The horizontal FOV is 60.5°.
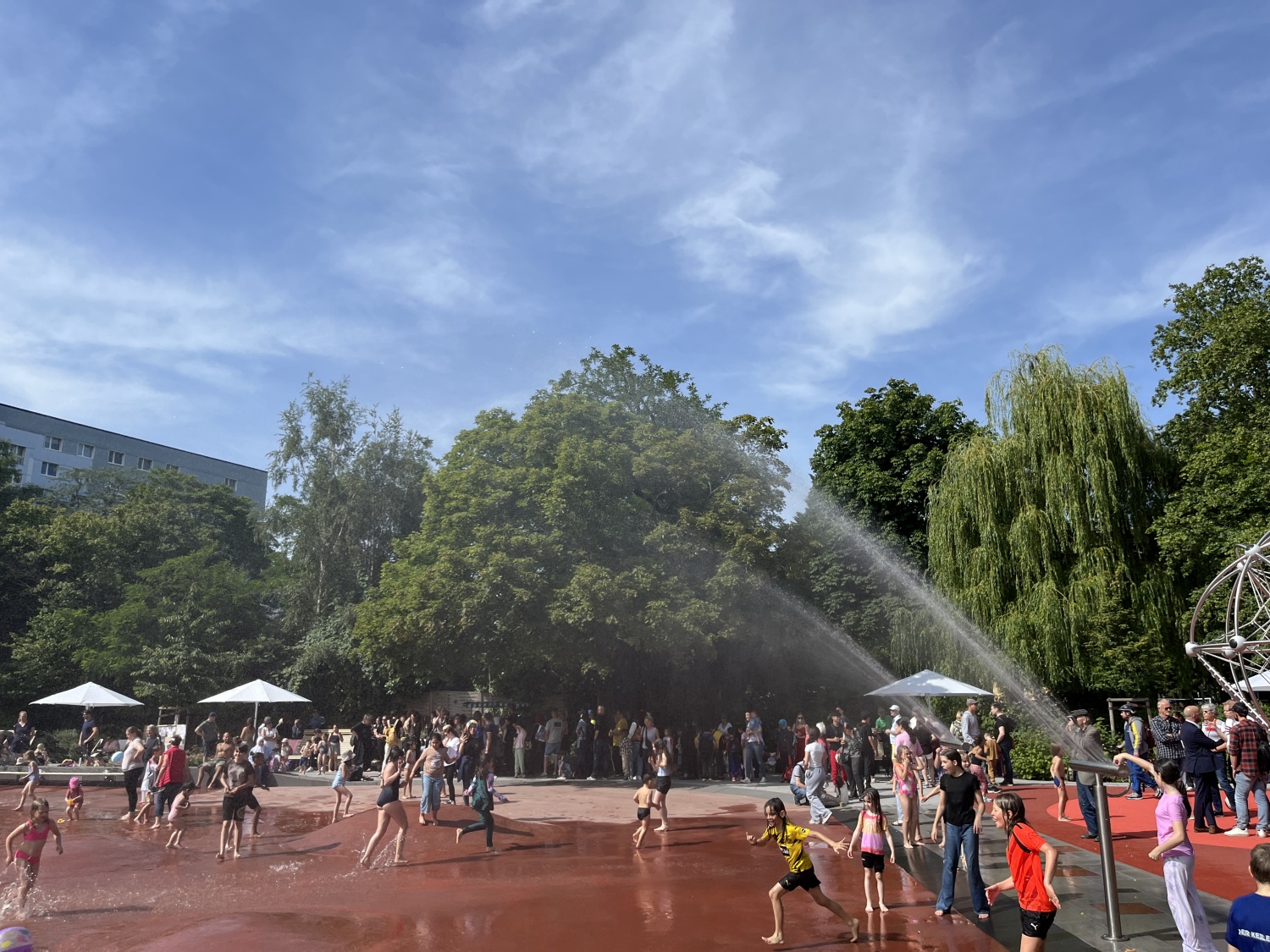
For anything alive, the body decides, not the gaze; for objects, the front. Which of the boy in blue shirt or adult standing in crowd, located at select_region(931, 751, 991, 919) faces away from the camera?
the boy in blue shirt

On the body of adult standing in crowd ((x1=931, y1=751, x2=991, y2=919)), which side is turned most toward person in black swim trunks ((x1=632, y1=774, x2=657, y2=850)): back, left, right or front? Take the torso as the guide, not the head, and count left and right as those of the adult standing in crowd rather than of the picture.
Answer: right

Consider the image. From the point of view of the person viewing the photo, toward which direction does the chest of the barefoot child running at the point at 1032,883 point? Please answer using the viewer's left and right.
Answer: facing to the left of the viewer

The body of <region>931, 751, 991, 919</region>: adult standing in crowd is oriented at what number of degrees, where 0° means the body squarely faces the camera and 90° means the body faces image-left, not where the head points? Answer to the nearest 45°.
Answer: approximately 45°

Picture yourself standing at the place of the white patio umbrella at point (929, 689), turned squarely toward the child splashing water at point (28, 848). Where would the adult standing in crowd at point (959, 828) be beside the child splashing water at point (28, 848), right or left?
left

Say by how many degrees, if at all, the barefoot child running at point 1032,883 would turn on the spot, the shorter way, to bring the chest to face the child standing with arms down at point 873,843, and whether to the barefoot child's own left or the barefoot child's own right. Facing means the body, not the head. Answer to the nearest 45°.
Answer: approximately 45° to the barefoot child's own right

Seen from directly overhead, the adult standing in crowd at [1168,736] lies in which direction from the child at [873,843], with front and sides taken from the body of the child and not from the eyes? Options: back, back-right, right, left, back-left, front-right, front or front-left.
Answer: back-left

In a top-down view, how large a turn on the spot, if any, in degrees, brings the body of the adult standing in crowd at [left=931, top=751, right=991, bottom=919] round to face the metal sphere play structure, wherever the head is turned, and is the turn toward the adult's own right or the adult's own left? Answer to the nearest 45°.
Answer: approximately 180°
